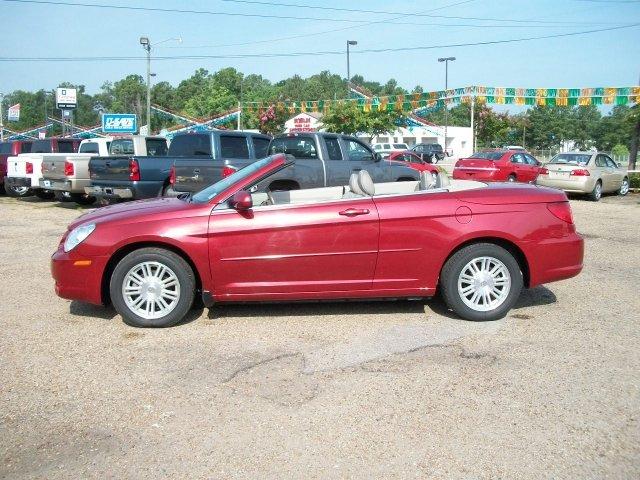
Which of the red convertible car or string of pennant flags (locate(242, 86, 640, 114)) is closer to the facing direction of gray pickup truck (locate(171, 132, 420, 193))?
the string of pennant flags

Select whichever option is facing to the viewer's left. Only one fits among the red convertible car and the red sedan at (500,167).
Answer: the red convertible car

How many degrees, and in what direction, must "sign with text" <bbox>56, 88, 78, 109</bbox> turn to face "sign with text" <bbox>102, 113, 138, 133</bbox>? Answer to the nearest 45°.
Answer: approximately 90° to its left

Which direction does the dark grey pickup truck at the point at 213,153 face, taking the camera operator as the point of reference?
facing away from the viewer and to the right of the viewer

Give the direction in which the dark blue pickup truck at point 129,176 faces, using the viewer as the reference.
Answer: facing away from the viewer and to the right of the viewer

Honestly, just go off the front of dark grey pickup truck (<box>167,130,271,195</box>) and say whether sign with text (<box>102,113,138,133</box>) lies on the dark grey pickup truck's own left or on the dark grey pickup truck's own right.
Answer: on the dark grey pickup truck's own left

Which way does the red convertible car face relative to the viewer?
to the viewer's left

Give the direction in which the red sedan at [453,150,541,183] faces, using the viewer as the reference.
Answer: facing away from the viewer and to the right of the viewer

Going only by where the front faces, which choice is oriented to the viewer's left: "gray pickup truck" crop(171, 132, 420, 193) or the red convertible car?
the red convertible car

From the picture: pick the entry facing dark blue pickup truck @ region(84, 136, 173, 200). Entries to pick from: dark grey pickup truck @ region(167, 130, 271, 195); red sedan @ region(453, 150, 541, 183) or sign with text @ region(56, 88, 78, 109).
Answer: the sign with text

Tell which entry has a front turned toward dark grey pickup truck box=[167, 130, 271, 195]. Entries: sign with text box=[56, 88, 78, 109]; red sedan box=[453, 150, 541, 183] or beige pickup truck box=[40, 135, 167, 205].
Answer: the sign with text

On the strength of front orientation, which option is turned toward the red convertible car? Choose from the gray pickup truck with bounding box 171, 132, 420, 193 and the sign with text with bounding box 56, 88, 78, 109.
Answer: the sign with text

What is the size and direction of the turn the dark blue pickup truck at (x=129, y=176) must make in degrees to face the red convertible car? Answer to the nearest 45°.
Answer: approximately 135° to its right

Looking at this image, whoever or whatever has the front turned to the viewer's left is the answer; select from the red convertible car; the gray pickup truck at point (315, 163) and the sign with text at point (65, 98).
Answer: the red convertible car

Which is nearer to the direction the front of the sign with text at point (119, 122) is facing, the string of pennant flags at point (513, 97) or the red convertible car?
the red convertible car
